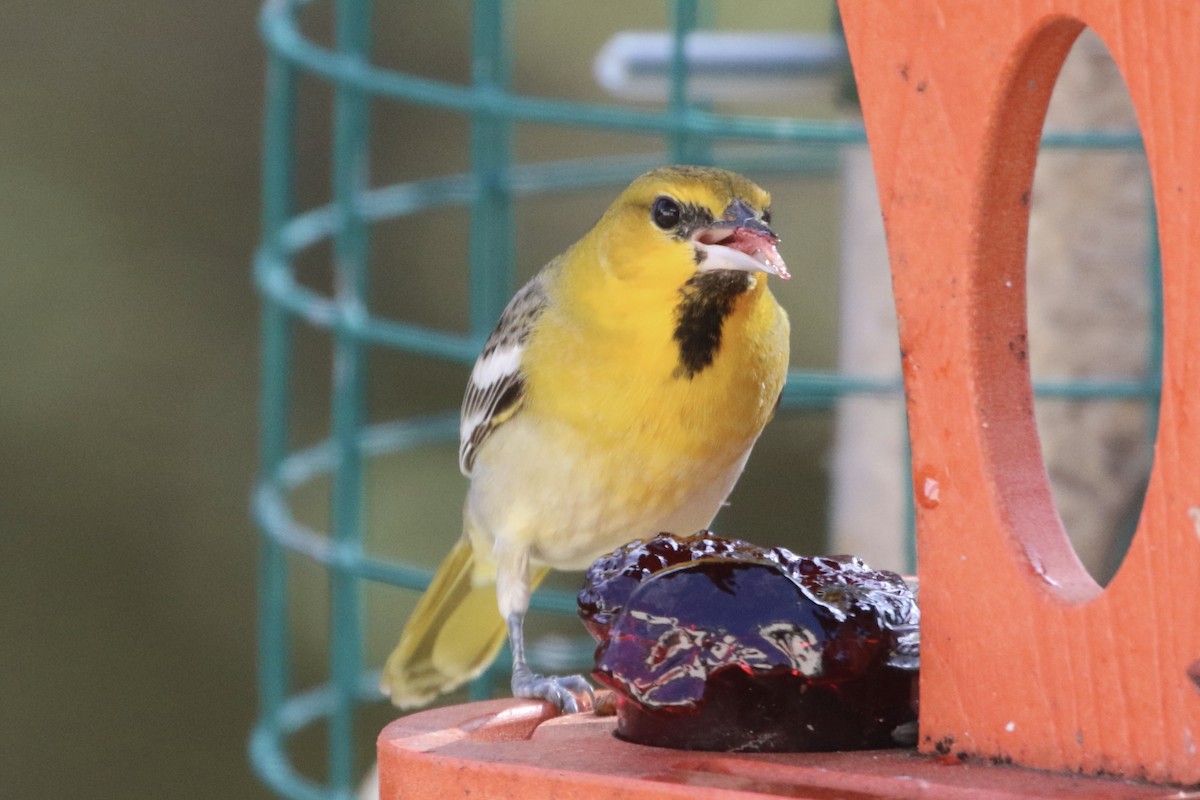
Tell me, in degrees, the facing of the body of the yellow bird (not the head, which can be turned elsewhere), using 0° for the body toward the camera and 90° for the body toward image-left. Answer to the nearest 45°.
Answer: approximately 315°

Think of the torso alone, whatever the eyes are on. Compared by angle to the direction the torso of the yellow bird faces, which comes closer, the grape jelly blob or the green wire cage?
the grape jelly blob

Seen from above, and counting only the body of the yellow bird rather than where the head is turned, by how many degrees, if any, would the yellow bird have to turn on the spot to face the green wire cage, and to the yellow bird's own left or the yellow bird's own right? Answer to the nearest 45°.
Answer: approximately 180°
